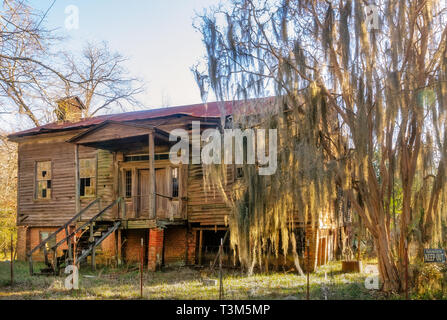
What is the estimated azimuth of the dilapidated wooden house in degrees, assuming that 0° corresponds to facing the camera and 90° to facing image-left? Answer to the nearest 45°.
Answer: approximately 45°
